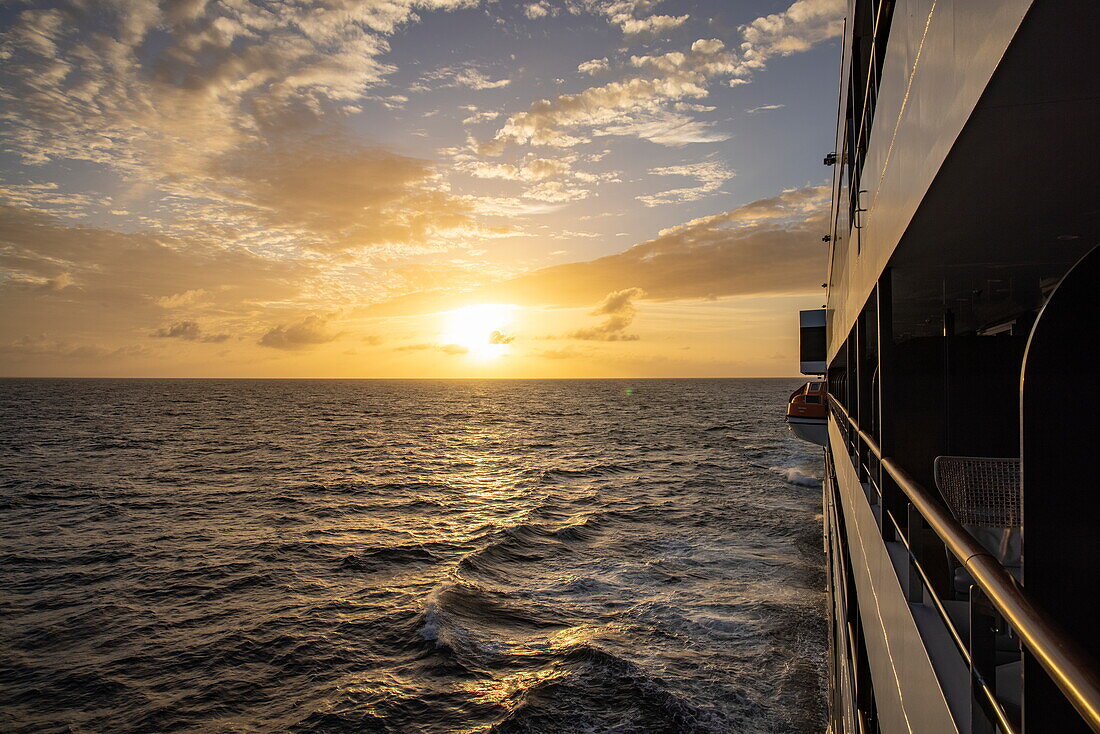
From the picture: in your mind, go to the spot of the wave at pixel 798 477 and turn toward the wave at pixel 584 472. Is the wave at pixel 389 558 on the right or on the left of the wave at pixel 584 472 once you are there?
left

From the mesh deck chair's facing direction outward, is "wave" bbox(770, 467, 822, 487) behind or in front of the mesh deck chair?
in front

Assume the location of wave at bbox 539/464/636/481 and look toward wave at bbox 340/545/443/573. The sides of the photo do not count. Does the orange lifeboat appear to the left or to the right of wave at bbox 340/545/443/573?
left

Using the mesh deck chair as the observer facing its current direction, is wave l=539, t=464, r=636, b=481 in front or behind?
in front
